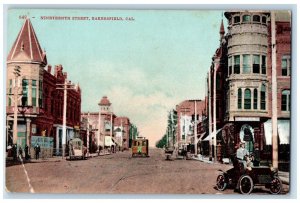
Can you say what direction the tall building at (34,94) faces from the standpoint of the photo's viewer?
facing the viewer and to the right of the viewer
